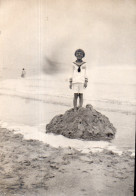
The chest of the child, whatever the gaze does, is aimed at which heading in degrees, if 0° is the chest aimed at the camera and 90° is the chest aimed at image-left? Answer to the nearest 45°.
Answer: approximately 0°
